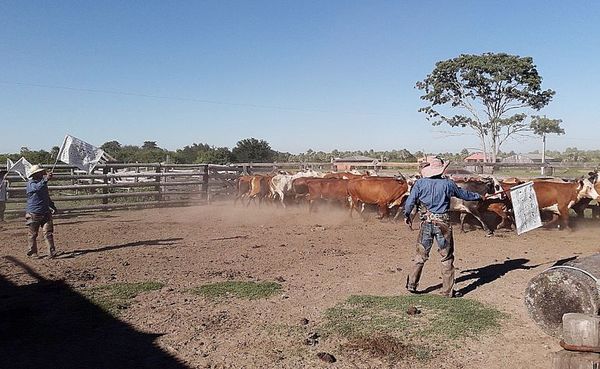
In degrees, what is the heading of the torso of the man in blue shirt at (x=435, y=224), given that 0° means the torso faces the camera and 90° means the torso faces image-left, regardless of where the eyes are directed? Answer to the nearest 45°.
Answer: approximately 180°

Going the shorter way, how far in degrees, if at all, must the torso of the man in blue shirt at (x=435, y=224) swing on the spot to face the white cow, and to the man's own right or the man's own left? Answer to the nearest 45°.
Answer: approximately 45° to the man's own left

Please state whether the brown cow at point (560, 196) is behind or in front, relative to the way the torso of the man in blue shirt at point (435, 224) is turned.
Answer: in front

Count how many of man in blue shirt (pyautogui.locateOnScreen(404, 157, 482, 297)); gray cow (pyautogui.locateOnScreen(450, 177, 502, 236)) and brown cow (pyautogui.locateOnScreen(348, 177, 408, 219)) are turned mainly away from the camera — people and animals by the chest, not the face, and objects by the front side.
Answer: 1

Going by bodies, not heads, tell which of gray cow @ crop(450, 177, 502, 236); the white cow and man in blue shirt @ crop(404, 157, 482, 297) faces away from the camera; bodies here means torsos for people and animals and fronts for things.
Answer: the man in blue shirt

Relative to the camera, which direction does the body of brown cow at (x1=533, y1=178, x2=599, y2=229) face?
to the viewer's right

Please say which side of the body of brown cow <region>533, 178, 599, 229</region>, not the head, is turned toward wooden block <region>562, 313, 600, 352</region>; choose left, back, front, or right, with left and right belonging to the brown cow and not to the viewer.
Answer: right

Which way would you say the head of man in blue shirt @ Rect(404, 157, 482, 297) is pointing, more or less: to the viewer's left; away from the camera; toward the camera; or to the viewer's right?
away from the camera

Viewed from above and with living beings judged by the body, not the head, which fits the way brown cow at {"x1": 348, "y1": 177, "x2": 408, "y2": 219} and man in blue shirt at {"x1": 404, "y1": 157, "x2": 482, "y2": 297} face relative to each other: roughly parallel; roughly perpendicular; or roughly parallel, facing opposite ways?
roughly perpendicular
